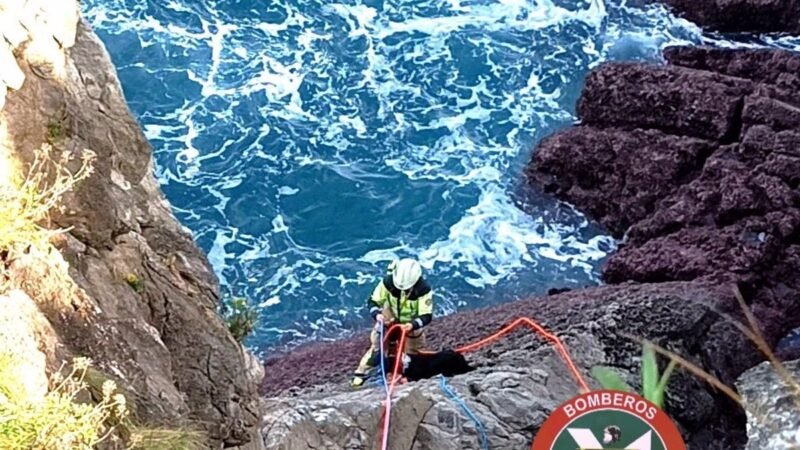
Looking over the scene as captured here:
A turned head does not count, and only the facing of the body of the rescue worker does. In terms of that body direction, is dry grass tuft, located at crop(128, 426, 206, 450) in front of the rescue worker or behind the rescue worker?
in front

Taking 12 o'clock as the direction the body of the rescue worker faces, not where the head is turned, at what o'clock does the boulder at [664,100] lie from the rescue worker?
The boulder is roughly at 7 o'clock from the rescue worker.

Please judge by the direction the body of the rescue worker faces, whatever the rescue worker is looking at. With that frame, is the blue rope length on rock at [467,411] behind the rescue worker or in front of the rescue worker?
in front

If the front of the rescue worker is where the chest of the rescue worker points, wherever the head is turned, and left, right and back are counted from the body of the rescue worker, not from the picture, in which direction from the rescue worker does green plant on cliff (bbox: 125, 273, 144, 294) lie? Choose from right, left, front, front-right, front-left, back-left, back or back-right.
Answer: front-right

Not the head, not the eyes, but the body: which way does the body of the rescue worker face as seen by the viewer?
toward the camera

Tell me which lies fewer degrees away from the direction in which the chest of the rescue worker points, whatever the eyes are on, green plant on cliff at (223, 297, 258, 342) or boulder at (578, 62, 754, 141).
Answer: the green plant on cliff

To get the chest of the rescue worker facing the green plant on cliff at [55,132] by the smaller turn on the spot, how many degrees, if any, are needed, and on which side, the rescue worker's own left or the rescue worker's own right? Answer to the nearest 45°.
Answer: approximately 45° to the rescue worker's own right

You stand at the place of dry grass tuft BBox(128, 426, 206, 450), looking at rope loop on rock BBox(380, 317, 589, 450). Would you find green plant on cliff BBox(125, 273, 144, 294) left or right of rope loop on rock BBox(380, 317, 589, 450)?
left
